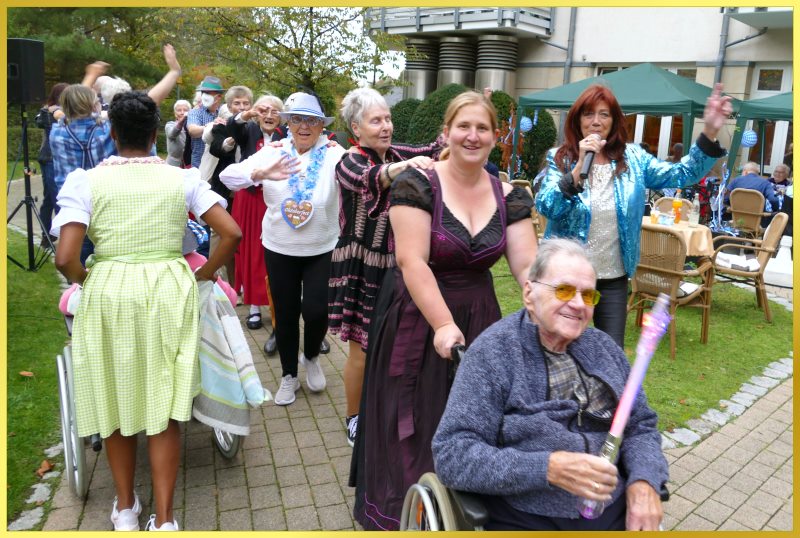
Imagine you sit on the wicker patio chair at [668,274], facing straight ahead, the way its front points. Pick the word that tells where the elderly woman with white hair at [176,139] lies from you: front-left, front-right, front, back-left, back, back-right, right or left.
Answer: back-left

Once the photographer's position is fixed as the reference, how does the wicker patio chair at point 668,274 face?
facing away from the viewer and to the right of the viewer

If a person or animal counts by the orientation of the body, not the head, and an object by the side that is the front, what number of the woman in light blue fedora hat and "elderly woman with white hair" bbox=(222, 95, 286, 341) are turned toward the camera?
2

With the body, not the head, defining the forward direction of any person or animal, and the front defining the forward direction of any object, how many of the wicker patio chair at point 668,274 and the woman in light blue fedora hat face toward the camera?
1

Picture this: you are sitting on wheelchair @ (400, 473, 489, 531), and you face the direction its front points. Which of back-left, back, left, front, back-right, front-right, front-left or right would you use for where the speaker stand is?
back

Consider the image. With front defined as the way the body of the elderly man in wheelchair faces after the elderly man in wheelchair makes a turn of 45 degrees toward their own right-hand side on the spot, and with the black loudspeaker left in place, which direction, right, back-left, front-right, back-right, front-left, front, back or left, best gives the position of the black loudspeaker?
back-right

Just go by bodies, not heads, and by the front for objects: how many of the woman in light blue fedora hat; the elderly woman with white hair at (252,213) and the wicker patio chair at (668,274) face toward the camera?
2

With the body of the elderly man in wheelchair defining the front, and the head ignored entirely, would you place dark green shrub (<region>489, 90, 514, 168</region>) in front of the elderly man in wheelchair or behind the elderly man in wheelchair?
behind

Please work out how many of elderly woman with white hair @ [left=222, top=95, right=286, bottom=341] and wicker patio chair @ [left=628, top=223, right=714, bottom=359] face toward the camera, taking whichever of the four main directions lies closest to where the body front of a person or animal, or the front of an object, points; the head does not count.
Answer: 1

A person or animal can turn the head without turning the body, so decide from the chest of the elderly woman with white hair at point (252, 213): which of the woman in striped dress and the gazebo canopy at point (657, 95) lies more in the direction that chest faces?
the woman in striped dress
